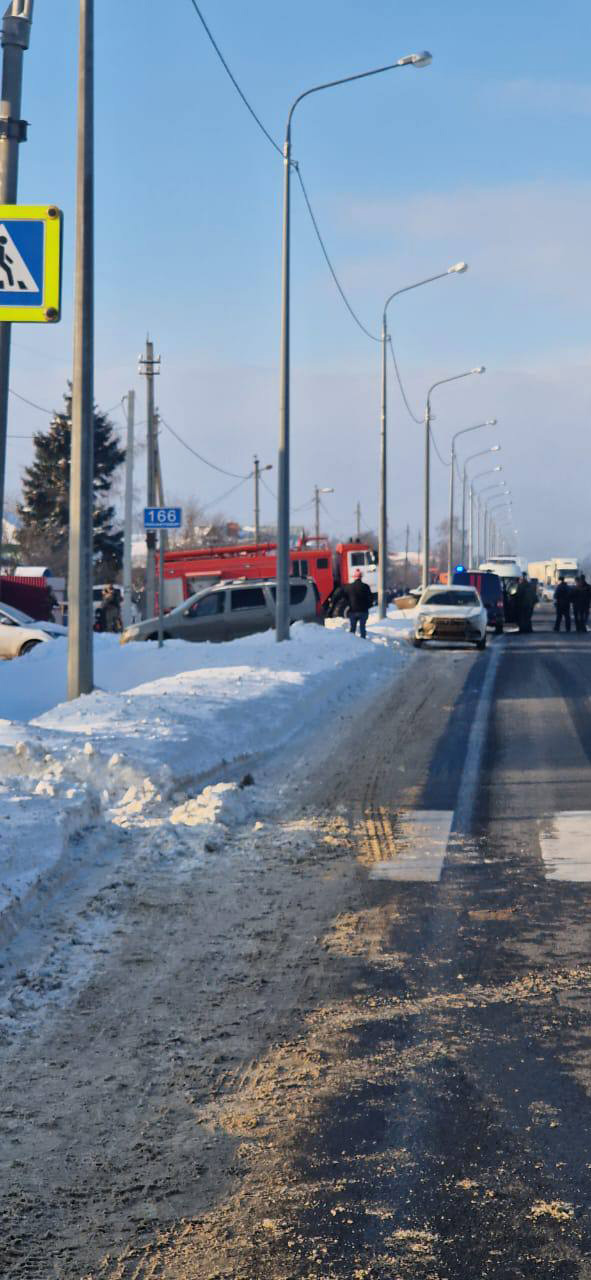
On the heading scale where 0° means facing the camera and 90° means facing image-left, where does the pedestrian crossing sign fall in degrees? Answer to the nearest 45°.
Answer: approximately 0°

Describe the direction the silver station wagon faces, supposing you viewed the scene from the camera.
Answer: facing to the left of the viewer
